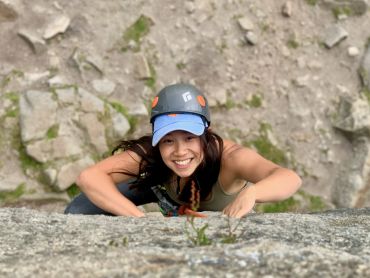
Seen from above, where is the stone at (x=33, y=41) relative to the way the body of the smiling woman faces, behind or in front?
behind

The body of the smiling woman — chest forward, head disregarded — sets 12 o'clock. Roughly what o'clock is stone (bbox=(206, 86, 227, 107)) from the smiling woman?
The stone is roughly at 6 o'clock from the smiling woman.

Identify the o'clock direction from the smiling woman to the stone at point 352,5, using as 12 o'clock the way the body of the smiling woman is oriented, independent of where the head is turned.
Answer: The stone is roughly at 7 o'clock from the smiling woman.

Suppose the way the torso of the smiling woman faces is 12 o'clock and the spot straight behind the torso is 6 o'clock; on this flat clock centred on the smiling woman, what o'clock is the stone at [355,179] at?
The stone is roughly at 7 o'clock from the smiling woman.

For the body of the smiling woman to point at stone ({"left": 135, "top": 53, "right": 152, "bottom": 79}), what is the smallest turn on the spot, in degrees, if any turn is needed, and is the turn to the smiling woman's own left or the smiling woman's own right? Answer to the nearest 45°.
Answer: approximately 180°

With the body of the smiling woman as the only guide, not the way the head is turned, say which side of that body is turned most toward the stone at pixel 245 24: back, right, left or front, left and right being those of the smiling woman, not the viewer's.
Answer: back

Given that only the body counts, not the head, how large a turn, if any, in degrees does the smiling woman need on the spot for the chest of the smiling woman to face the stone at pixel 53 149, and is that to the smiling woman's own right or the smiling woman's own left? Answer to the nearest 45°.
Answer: approximately 135° to the smiling woman's own right

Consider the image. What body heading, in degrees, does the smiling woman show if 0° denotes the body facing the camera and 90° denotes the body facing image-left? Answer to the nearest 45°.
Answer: approximately 0°
